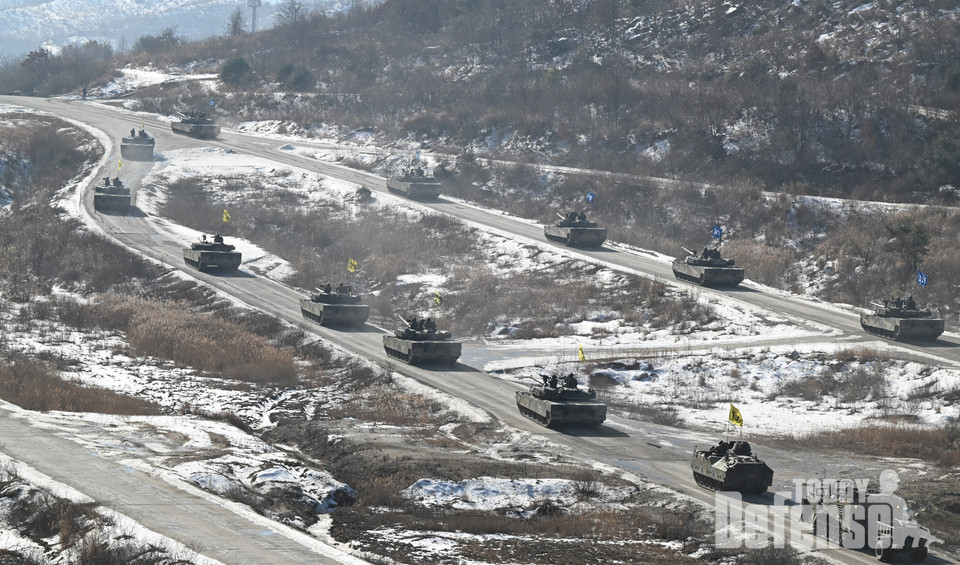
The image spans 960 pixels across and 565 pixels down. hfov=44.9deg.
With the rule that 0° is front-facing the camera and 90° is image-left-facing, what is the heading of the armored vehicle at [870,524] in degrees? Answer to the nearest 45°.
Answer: approximately 315°

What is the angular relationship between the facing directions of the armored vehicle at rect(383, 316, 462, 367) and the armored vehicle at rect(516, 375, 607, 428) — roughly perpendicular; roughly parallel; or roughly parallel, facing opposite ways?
roughly parallel

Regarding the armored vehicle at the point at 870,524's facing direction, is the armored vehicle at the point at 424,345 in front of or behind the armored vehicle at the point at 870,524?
behind

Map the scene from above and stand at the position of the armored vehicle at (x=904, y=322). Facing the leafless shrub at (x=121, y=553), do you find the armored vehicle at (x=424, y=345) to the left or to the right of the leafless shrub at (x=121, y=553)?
right

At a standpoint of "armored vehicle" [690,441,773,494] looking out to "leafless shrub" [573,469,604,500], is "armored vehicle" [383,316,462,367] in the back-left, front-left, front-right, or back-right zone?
front-right

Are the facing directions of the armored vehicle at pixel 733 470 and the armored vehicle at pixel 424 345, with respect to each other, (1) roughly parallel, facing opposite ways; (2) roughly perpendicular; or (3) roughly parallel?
roughly parallel

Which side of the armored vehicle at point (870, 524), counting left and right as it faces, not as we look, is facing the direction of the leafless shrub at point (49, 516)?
right
